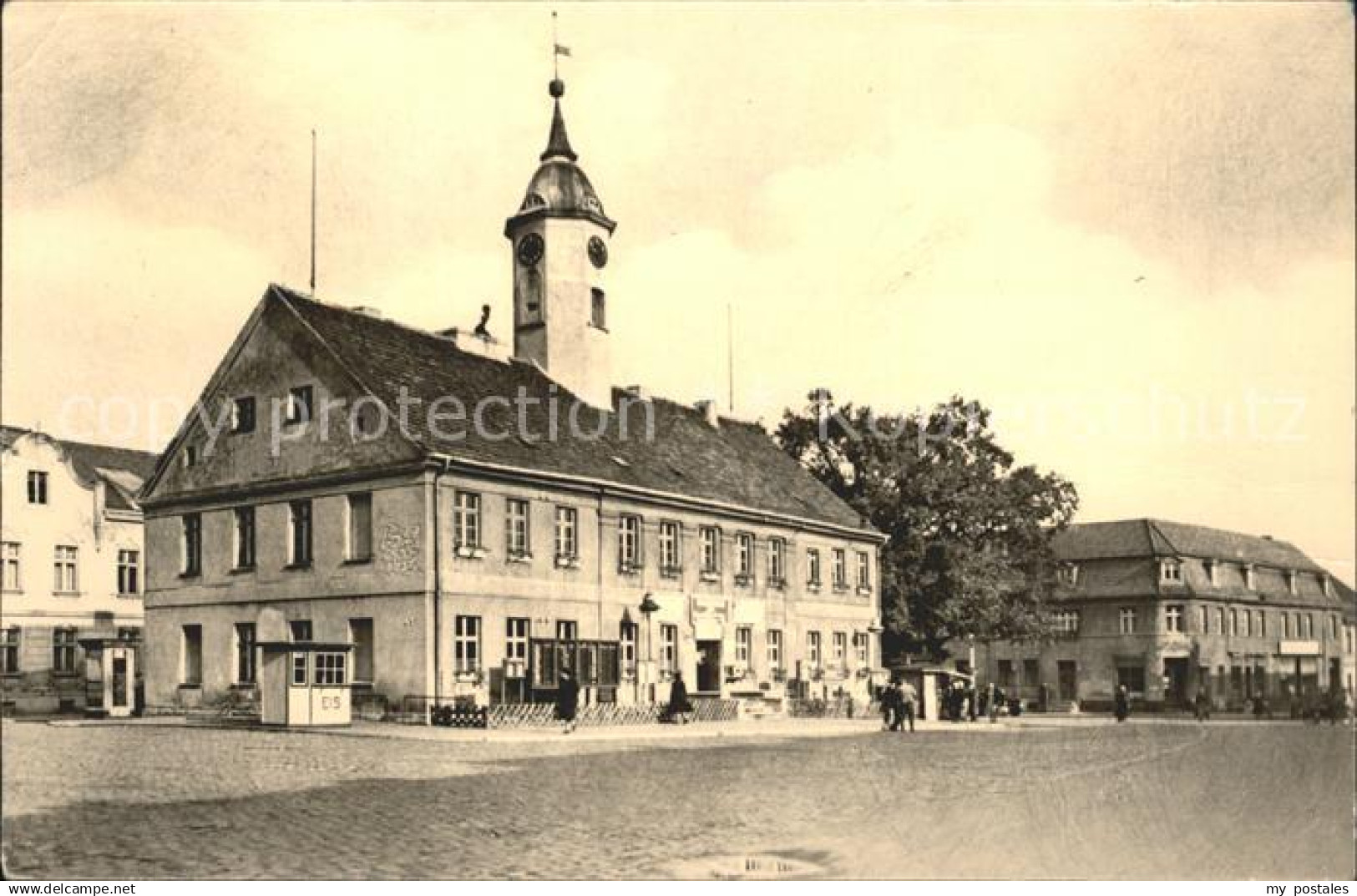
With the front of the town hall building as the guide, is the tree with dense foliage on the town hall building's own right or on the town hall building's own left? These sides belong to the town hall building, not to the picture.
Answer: on the town hall building's own left

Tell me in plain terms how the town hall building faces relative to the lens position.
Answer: facing the viewer and to the right of the viewer

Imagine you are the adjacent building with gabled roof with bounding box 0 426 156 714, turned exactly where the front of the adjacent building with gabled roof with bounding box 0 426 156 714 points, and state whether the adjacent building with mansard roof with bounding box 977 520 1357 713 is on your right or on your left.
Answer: on your left

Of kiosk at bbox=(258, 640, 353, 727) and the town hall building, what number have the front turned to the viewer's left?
0

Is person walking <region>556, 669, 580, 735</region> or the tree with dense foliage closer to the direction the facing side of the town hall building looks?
the person walking

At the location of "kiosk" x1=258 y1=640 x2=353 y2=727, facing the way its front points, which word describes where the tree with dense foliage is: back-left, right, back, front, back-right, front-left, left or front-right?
left

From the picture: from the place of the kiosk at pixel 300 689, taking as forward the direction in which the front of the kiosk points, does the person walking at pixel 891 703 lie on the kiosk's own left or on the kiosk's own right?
on the kiosk's own left

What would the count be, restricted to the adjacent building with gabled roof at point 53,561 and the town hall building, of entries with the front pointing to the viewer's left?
0

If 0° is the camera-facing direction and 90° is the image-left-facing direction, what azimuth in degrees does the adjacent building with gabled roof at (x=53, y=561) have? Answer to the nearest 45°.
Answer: approximately 0°
